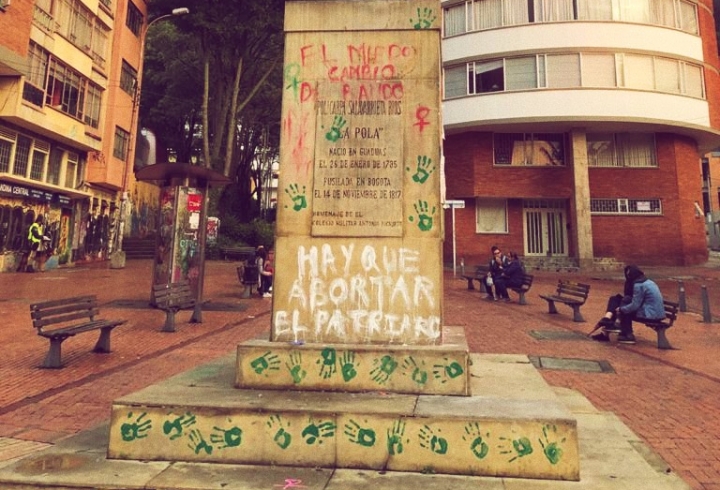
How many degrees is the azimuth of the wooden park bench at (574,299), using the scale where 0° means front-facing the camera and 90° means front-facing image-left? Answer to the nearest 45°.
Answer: approximately 45°

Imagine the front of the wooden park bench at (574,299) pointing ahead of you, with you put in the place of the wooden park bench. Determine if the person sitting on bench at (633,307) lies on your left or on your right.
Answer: on your left

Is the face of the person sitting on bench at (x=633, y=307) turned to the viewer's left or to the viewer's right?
to the viewer's left

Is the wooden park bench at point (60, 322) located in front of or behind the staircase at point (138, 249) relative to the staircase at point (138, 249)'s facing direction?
in front

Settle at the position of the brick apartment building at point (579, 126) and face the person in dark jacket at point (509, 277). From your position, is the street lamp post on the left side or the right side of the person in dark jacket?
right

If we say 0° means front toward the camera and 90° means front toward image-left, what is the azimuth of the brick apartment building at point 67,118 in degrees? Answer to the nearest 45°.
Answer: approximately 315°

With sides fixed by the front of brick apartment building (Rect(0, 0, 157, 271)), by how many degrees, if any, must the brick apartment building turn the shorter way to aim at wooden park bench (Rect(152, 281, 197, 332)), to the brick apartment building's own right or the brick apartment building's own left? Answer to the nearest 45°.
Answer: approximately 45° to the brick apartment building's own right
